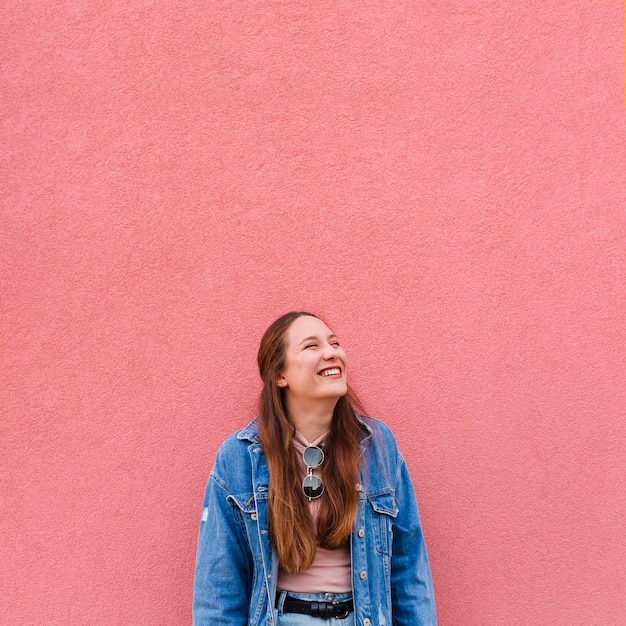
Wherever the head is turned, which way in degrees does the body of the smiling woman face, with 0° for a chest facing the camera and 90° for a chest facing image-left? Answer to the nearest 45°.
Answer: approximately 0°

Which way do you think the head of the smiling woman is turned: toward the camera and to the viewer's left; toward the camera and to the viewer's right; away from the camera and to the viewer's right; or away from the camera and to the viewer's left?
toward the camera and to the viewer's right
